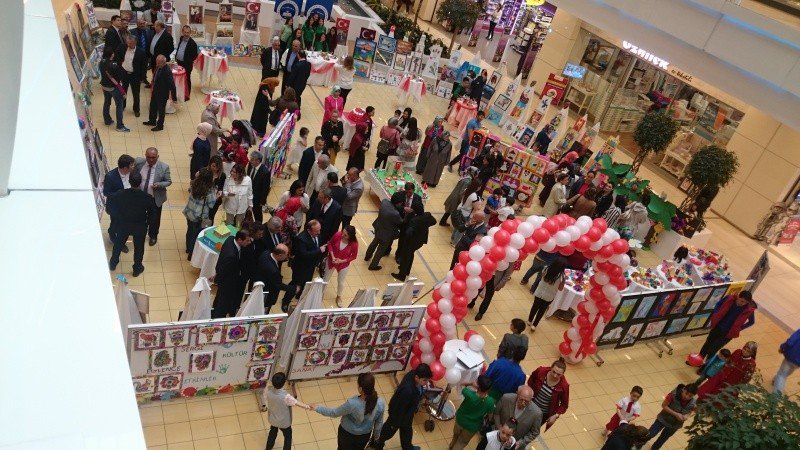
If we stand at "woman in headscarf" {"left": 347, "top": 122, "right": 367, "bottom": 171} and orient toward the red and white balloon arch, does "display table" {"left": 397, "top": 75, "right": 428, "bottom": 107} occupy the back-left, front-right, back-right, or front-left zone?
back-left

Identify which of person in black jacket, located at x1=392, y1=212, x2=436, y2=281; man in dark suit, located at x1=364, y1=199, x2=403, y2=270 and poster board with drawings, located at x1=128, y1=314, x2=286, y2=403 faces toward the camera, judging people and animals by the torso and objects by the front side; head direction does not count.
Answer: the poster board with drawings

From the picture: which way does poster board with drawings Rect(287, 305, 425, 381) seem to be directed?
toward the camera

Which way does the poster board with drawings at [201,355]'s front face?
toward the camera

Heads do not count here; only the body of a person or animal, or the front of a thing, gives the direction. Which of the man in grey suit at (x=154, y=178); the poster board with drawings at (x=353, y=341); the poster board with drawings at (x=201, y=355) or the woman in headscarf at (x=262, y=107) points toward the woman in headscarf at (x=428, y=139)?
the woman in headscarf at (x=262, y=107)

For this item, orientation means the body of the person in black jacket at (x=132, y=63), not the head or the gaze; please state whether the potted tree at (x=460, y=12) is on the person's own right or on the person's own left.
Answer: on the person's own left

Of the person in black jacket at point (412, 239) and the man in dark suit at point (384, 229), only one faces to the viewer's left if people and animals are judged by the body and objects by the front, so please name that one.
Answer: the person in black jacket

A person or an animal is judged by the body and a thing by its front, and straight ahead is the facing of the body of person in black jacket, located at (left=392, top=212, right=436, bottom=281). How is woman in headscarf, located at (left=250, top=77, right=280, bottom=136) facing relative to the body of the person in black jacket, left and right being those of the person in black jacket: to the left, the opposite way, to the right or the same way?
the opposite way

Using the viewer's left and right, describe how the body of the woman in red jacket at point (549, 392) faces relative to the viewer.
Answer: facing the viewer and to the left of the viewer

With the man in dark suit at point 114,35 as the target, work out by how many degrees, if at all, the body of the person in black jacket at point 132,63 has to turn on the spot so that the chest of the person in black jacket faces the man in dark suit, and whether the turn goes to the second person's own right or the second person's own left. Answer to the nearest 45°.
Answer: approximately 135° to the second person's own right

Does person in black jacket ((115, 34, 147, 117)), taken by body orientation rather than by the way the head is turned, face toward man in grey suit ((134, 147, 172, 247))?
yes
